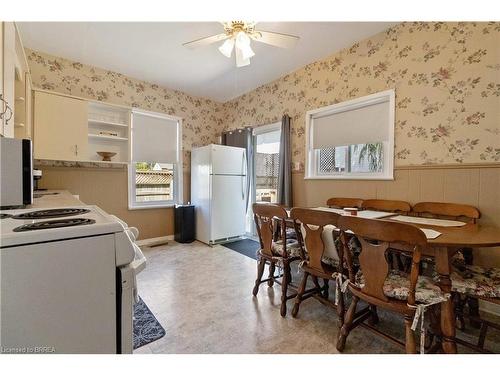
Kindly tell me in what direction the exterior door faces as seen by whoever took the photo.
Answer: facing the viewer and to the left of the viewer

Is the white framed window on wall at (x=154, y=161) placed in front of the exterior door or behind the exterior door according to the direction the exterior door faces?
in front

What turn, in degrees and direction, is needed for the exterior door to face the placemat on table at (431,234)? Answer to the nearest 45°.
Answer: approximately 45° to its left

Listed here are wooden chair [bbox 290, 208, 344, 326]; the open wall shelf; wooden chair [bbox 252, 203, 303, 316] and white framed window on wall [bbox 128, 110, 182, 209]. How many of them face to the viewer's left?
0

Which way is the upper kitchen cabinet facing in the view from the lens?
facing to the right of the viewer

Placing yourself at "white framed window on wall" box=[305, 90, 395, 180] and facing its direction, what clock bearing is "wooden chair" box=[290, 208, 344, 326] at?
The wooden chair is roughly at 11 o'clock from the white framed window on wall.

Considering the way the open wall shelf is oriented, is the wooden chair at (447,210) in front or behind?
in front

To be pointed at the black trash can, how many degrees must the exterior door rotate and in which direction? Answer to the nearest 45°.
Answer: approximately 45° to its right

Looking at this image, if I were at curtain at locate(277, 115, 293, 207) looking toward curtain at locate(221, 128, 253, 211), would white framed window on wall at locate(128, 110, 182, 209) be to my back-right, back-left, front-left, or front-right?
front-left

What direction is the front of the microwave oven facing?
to the viewer's right

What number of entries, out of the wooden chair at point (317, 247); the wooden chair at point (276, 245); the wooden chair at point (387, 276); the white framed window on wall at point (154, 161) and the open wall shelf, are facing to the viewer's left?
0

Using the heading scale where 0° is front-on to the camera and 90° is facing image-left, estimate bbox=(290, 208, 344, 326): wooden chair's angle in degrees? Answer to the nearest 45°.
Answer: approximately 225°
